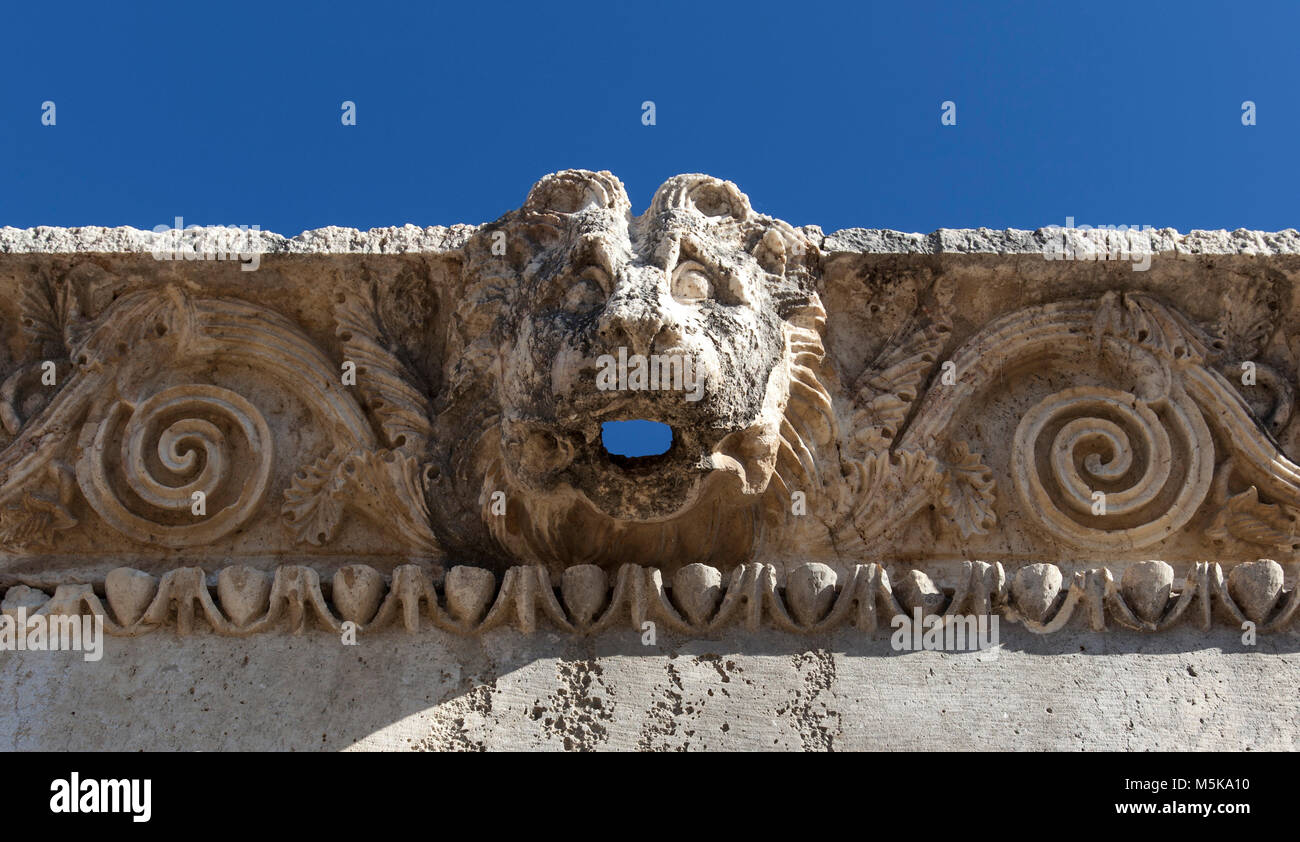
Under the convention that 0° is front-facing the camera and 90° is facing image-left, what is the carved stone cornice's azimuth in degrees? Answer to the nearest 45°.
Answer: approximately 0°
